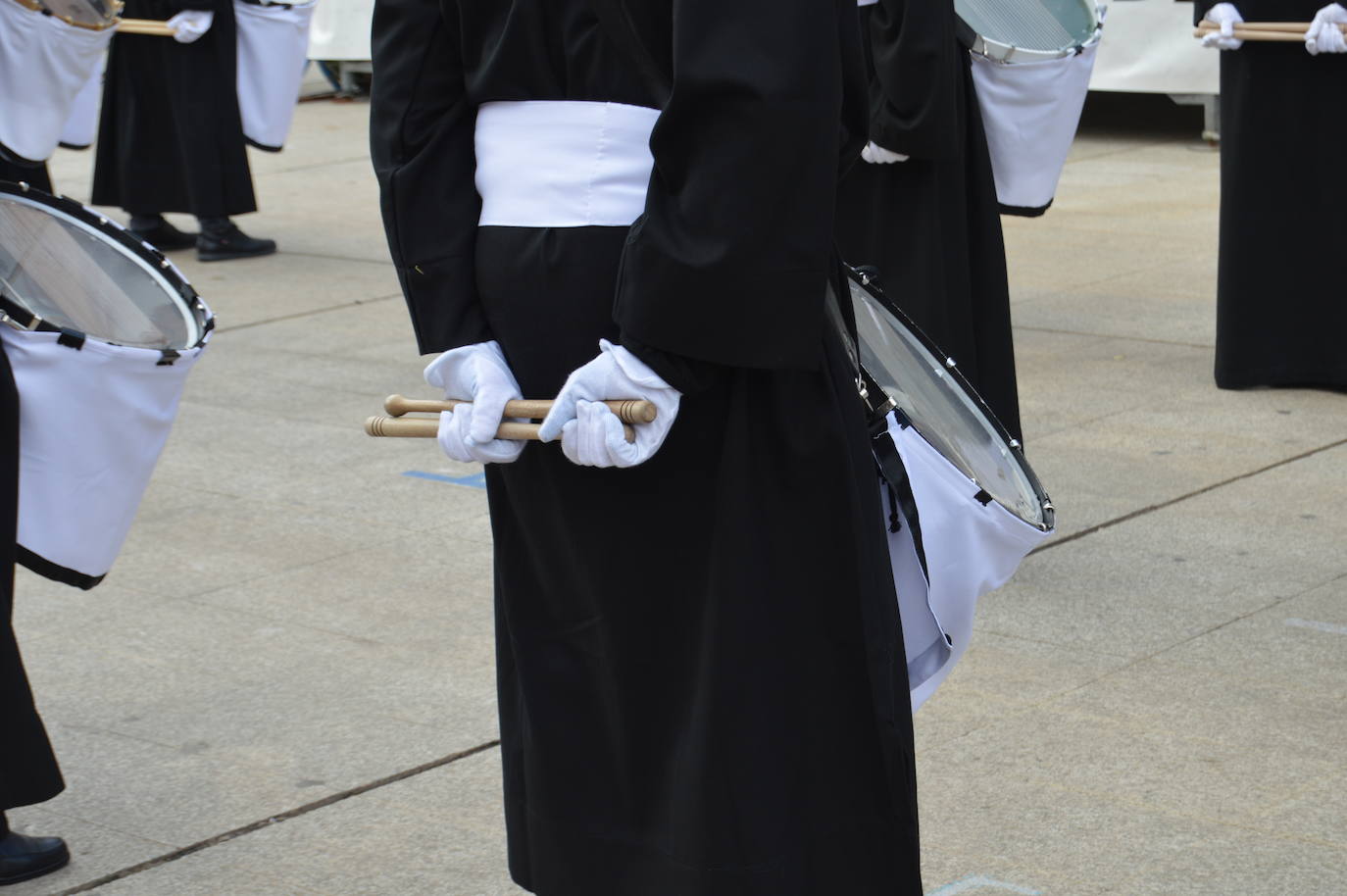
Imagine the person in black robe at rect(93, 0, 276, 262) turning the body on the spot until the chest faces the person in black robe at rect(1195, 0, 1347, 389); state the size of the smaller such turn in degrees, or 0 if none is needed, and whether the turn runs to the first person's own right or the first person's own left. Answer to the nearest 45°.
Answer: approximately 45° to the first person's own right

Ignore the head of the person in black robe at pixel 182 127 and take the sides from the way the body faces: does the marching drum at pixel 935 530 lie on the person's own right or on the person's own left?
on the person's own right

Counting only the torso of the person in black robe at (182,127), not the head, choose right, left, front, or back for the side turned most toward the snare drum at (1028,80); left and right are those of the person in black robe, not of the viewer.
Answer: right
